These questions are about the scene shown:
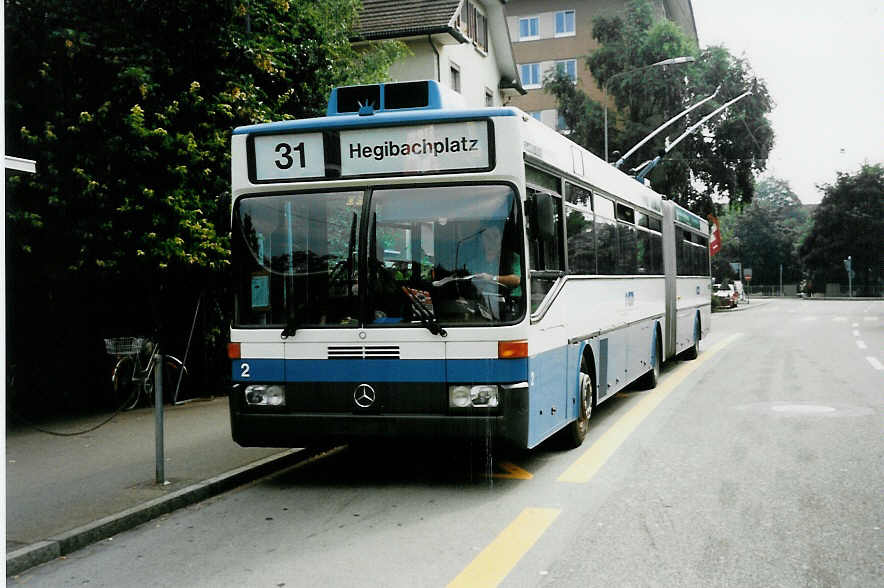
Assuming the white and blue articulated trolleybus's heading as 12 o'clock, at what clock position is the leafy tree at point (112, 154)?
The leafy tree is roughly at 3 o'clock from the white and blue articulated trolleybus.

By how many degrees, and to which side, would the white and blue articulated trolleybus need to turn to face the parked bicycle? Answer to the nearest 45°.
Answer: approximately 90° to its right

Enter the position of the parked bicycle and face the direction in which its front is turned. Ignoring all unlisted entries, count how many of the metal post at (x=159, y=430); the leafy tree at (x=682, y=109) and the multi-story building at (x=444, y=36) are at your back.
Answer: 2

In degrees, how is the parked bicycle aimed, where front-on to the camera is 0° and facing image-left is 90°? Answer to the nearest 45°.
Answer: approximately 45°

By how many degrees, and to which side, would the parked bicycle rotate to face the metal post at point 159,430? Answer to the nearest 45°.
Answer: approximately 45° to its left

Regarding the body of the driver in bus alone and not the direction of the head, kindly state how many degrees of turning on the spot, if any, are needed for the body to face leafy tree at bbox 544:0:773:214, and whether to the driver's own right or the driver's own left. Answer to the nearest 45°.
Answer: approximately 135° to the driver's own right

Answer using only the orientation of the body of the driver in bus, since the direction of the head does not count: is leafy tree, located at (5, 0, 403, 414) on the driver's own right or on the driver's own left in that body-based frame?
on the driver's own right

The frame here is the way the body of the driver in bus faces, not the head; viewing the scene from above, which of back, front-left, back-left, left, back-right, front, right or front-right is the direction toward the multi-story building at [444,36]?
back-right

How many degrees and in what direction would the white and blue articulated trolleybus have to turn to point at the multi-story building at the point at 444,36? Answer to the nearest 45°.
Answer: approximately 135° to its right

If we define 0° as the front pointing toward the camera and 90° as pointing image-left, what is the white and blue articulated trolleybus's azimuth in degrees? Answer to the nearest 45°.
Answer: approximately 45°
